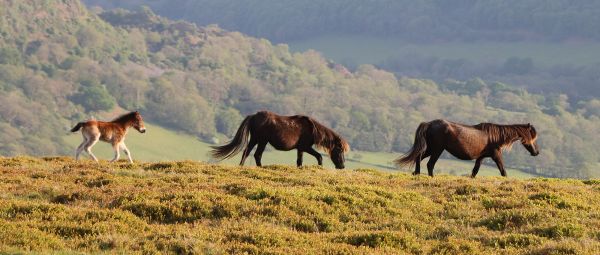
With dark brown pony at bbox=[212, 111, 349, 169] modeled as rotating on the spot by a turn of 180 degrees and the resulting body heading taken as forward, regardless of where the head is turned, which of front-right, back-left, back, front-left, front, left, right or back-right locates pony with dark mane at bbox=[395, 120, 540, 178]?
back

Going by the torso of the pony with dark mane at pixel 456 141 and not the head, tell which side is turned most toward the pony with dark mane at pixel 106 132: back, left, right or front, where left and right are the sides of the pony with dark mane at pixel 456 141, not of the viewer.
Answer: back

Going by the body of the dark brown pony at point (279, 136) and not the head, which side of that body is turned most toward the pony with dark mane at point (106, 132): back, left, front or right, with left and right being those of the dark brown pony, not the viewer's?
back

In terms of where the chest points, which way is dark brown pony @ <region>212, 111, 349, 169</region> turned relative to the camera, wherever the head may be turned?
to the viewer's right

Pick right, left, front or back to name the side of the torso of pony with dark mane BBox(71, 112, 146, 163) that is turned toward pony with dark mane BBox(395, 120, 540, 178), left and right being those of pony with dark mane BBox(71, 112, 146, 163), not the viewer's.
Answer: front

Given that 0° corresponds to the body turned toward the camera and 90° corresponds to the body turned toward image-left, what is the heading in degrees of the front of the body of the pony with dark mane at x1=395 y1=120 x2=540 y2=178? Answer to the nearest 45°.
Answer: approximately 270°

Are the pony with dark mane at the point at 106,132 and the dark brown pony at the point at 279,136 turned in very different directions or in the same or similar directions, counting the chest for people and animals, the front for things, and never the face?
same or similar directions

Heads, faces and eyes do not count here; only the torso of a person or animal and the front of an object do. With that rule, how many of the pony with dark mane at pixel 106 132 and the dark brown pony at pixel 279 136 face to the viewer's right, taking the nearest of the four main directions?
2

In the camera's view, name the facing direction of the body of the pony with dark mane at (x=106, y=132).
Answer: to the viewer's right

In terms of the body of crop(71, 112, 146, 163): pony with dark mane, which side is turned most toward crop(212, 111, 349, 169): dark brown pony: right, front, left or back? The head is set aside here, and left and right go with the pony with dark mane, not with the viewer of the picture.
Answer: front
